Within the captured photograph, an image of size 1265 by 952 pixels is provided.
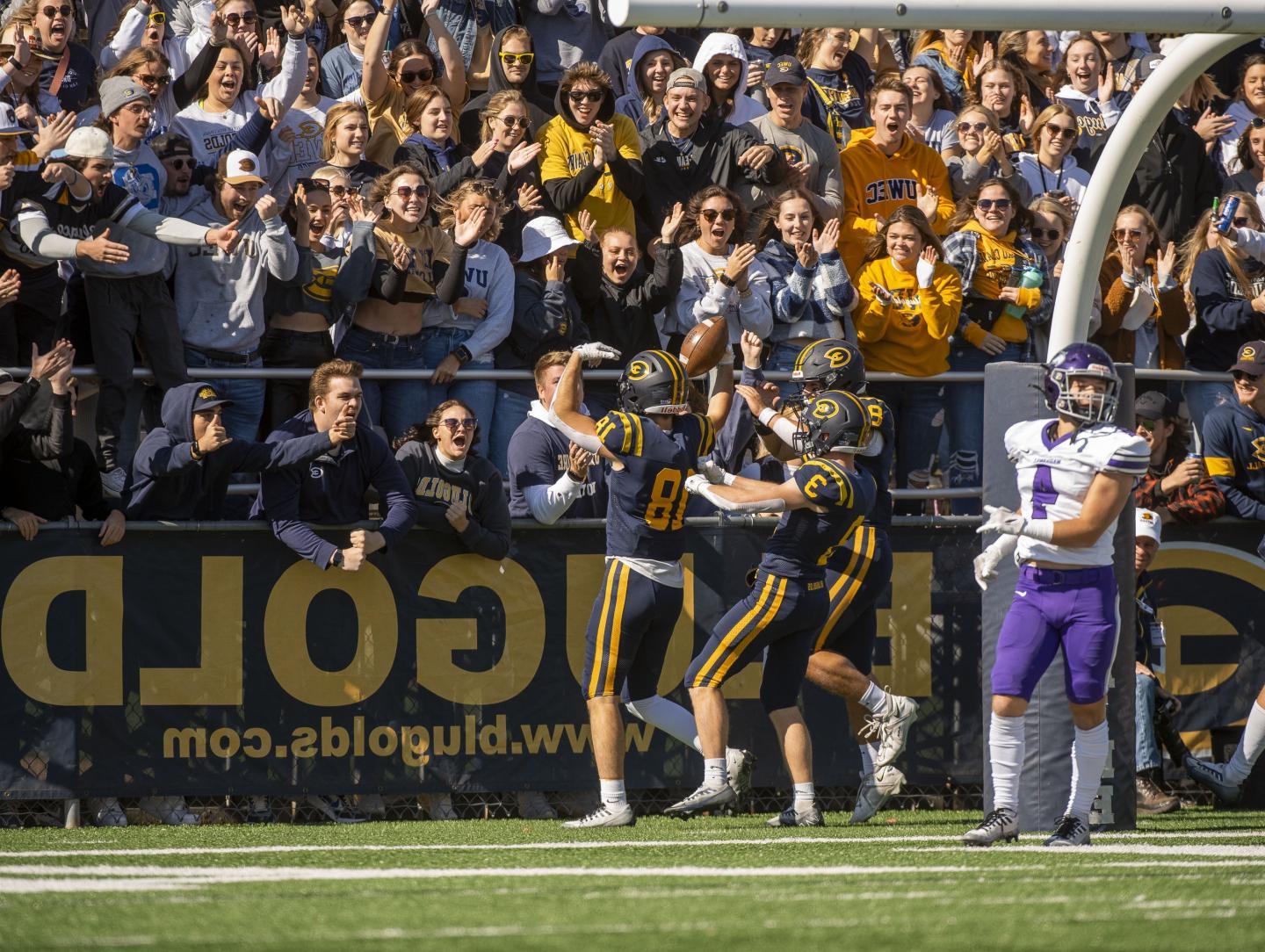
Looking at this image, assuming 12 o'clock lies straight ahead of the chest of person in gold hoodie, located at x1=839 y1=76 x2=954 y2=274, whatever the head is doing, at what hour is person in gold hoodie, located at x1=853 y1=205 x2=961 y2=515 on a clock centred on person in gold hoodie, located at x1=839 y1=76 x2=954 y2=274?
person in gold hoodie, located at x1=853 y1=205 x2=961 y2=515 is roughly at 12 o'clock from person in gold hoodie, located at x1=839 y1=76 x2=954 y2=274.

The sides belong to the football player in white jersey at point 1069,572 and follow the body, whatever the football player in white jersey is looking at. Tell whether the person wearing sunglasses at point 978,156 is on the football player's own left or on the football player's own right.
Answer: on the football player's own right

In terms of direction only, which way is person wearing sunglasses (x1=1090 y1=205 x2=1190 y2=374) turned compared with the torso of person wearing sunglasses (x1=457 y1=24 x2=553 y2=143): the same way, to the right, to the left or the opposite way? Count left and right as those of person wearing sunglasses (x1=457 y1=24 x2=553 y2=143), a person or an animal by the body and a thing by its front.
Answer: the same way

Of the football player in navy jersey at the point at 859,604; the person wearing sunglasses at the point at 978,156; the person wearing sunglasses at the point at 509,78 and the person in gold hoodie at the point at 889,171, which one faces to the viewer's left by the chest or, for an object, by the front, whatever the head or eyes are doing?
the football player in navy jersey

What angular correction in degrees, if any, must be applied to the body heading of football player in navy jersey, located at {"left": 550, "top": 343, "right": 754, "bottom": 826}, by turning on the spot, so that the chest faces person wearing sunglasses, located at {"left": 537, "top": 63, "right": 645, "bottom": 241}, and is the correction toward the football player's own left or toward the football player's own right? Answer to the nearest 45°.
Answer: approximately 45° to the football player's own right

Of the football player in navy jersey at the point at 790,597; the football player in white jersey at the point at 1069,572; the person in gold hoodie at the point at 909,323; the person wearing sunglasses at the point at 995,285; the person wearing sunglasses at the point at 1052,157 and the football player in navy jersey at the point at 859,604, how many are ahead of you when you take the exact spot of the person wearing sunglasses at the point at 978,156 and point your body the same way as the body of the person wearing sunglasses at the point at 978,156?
5

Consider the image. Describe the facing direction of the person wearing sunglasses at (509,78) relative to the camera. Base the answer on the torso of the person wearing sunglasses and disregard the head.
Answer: toward the camera

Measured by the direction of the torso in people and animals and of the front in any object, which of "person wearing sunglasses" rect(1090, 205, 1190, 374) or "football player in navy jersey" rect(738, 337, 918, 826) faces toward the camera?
the person wearing sunglasses

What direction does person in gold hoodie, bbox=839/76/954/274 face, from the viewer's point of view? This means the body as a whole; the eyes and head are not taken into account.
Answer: toward the camera

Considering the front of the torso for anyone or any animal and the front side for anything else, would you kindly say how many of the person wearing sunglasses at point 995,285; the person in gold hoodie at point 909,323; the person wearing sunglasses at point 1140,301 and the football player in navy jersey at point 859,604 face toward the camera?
3

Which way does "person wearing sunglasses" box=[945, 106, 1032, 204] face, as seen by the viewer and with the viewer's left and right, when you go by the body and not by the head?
facing the viewer

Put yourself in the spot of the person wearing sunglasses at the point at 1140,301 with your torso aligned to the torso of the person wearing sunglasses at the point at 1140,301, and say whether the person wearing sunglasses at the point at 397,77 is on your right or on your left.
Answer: on your right

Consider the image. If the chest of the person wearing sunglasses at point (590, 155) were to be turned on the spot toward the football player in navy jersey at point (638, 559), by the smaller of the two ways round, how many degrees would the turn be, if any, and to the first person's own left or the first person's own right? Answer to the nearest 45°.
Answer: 0° — they already face them

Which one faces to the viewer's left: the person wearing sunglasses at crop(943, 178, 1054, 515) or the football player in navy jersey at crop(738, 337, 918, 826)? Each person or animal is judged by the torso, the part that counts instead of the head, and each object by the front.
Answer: the football player in navy jersey
